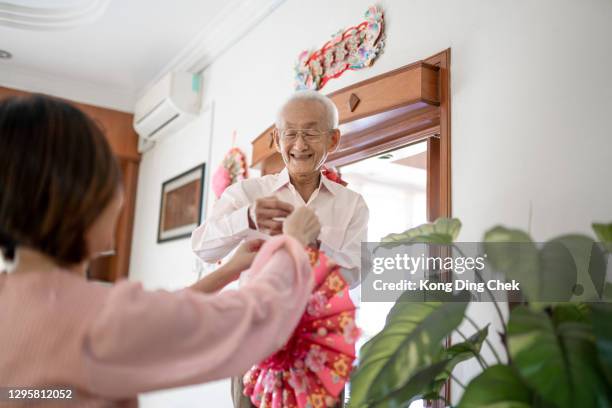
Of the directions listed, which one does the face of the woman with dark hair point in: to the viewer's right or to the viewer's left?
to the viewer's right

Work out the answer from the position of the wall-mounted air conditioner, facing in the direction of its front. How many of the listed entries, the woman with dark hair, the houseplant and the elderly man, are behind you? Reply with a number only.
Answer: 0

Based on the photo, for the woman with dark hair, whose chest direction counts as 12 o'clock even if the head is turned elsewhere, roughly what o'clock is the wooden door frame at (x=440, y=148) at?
The wooden door frame is roughly at 12 o'clock from the woman with dark hair.

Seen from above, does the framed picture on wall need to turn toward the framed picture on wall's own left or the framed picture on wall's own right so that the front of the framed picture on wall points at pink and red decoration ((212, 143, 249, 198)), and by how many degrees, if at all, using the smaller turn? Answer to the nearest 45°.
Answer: approximately 45° to the framed picture on wall's own left

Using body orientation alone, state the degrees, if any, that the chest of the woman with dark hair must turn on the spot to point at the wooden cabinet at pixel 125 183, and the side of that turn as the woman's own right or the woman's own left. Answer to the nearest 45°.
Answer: approximately 45° to the woman's own left

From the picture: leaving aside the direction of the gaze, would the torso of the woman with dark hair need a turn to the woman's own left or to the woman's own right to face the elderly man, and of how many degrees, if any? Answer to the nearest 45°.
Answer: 0° — they already face them

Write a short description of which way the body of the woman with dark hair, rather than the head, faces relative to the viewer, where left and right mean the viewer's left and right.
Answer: facing away from the viewer and to the right of the viewer

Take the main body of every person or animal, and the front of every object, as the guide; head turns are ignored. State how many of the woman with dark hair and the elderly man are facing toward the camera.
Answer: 1

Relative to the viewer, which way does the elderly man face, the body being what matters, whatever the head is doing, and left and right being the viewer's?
facing the viewer

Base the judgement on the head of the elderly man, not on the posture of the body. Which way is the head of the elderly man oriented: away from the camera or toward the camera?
toward the camera

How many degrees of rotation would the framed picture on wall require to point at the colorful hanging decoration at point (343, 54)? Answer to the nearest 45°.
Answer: approximately 45° to its left

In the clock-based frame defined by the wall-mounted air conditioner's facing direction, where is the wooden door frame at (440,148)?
The wooden door frame is roughly at 10 o'clock from the wall-mounted air conditioner.

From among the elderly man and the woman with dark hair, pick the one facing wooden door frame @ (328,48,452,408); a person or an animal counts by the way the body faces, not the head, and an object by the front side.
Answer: the woman with dark hair

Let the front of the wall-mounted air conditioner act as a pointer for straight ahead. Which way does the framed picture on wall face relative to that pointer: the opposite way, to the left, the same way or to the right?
the same way

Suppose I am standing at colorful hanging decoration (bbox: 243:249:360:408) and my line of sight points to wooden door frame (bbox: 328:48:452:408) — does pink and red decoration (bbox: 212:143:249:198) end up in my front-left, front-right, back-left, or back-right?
front-left

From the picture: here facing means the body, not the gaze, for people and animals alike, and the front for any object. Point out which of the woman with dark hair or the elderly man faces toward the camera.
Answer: the elderly man
